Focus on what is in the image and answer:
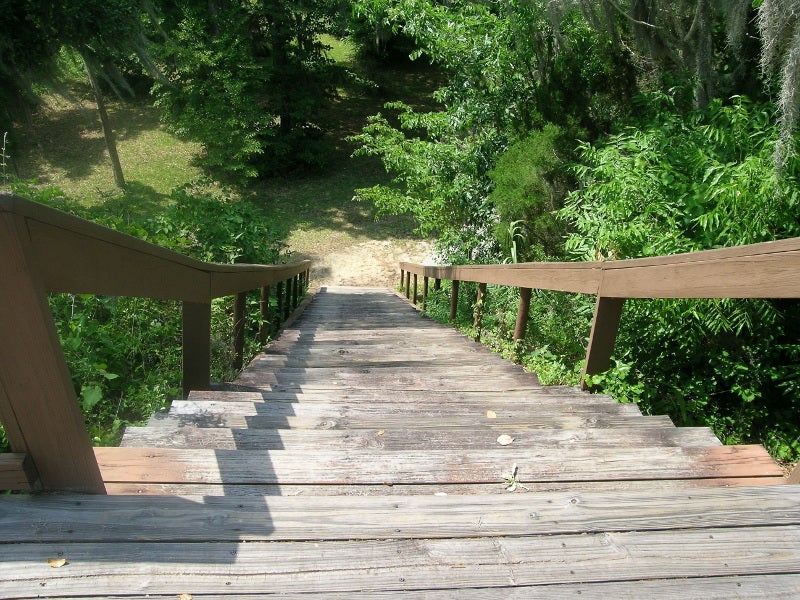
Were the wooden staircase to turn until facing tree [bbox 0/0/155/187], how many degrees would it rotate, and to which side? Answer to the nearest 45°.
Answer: approximately 45° to its left

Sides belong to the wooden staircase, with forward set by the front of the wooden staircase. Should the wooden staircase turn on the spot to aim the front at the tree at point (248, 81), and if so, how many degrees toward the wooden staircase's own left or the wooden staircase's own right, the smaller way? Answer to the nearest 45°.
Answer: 0° — it already faces it

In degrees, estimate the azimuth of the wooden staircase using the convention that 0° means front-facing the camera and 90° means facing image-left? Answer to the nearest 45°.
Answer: approximately 180°
